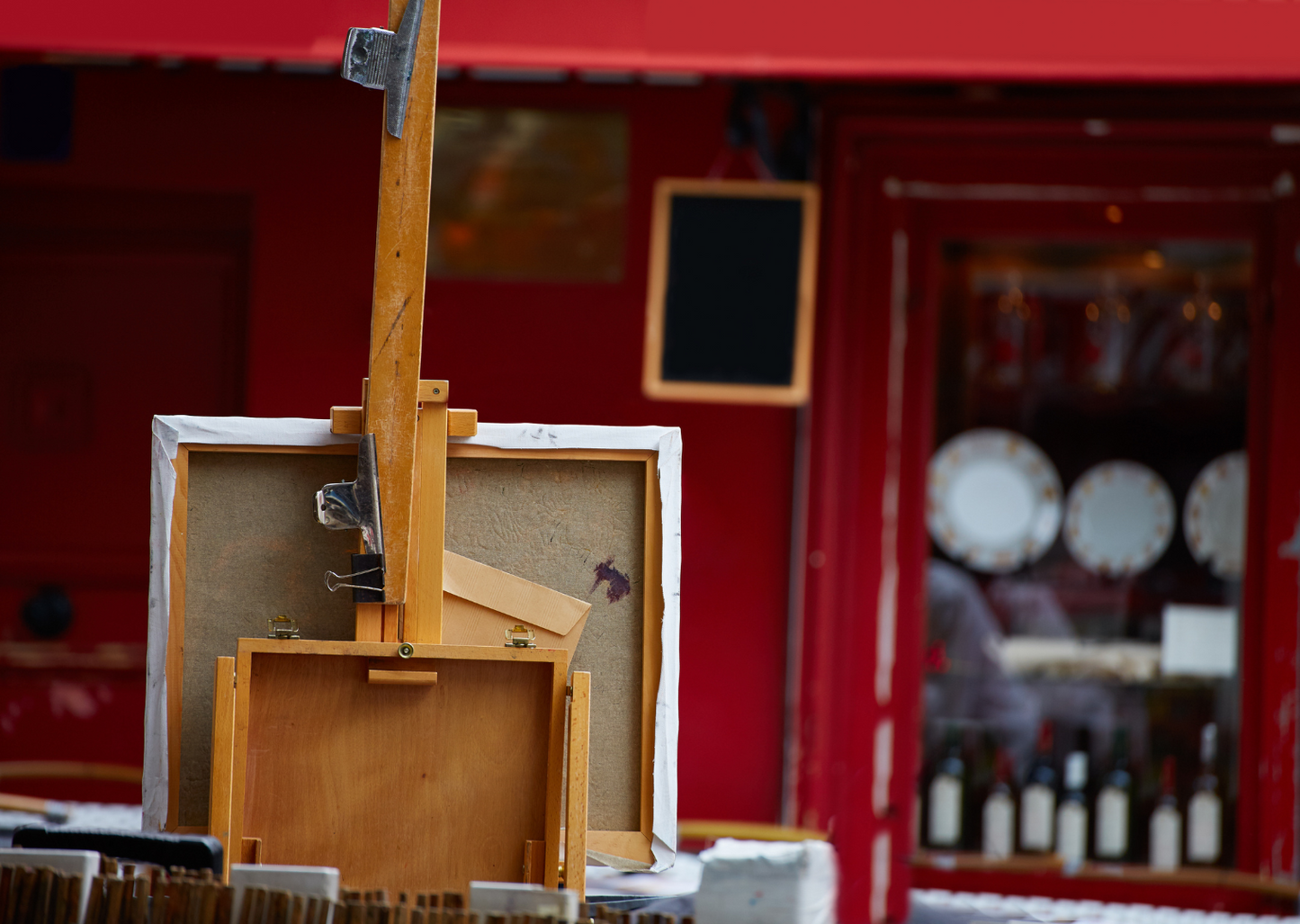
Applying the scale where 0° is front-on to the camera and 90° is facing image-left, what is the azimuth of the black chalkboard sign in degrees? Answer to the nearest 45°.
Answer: approximately 0°

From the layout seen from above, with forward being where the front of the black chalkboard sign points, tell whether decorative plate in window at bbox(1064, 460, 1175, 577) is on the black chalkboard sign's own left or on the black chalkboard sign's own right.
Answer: on the black chalkboard sign's own left

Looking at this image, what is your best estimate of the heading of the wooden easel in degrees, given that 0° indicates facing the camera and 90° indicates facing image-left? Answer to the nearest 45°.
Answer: approximately 180°

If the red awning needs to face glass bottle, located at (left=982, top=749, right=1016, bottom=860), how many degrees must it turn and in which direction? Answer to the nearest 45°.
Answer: approximately 135° to its left
